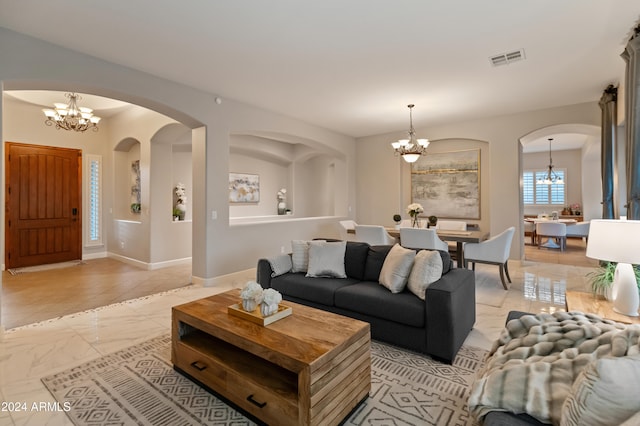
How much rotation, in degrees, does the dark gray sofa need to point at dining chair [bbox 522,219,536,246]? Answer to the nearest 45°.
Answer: approximately 180°

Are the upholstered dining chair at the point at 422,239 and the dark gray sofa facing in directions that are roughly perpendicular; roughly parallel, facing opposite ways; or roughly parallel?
roughly parallel, facing opposite ways

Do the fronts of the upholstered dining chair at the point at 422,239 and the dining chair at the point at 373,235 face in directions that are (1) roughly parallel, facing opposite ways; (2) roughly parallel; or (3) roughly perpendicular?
roughly parallel

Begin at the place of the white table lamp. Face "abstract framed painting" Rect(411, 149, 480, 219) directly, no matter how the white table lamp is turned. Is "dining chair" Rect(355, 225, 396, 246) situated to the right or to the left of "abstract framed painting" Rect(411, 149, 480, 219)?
left

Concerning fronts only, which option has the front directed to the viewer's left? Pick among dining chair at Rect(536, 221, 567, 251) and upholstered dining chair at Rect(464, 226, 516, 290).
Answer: the upholstered dining chair

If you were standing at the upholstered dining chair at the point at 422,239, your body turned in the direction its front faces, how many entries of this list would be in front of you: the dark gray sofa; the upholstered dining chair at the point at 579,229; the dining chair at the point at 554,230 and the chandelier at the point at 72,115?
2

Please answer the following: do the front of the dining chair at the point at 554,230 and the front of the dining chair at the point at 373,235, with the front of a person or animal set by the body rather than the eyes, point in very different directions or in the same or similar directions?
same or similar directions

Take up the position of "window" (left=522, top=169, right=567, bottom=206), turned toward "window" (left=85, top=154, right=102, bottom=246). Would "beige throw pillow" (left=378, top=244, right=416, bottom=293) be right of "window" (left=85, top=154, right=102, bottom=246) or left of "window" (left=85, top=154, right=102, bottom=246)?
left

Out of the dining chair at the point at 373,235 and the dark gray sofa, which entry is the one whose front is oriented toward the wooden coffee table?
the dark gray sofa

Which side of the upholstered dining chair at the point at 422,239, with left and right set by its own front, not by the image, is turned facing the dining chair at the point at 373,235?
left

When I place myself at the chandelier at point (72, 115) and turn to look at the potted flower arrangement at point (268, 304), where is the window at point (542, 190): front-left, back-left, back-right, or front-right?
front-left

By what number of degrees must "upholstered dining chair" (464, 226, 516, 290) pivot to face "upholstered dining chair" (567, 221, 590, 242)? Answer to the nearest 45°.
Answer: approximately 90° to its right

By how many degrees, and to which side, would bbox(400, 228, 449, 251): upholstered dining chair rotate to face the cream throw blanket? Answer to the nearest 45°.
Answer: approximately 135° to its right

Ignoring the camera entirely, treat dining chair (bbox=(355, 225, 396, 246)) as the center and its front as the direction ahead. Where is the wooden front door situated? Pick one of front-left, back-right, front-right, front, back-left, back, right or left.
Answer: back-left

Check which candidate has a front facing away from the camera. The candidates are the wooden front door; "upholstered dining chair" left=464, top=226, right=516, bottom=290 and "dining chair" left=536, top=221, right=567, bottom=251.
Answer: the dining chair

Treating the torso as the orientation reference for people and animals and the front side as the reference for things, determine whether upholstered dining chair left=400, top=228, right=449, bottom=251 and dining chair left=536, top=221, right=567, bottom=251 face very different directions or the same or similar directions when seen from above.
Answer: same or similar directions

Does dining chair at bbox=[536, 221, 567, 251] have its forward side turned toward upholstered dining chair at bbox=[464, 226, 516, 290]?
no

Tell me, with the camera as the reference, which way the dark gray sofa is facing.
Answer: facing the viewer and to the left of the viewer

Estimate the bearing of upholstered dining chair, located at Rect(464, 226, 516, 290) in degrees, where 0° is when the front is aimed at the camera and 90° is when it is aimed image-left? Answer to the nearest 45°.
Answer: approximately 90°

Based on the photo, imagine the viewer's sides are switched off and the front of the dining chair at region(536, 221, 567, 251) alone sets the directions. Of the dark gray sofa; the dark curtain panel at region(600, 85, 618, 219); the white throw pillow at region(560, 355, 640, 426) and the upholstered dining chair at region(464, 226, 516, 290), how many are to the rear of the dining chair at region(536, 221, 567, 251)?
4

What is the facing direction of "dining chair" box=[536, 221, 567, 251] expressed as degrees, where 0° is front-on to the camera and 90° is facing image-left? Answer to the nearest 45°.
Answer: approximately 180°

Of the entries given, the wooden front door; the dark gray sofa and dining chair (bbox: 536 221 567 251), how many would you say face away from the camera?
1

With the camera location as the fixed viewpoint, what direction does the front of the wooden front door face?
facing the viewer and to the right of the viewer

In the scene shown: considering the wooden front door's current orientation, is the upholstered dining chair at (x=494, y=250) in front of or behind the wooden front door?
in front
